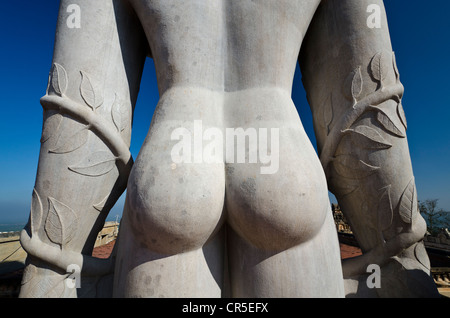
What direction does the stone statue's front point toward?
away from the camera
